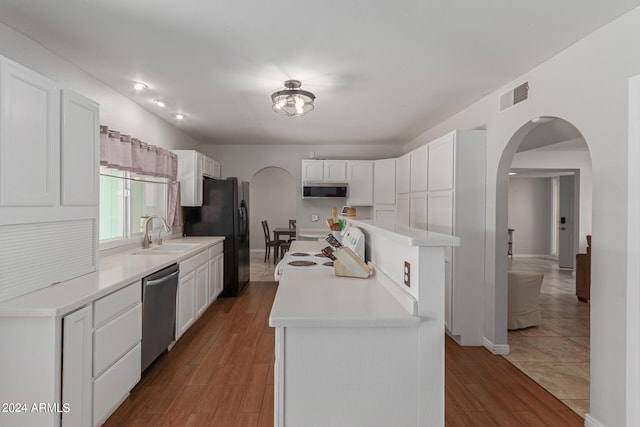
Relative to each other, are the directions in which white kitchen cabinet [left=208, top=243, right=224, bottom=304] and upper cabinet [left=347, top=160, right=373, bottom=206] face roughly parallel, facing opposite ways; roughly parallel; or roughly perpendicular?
roughly perpendicular

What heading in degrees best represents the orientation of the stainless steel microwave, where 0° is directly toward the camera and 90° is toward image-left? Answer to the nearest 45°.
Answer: approximately 0°

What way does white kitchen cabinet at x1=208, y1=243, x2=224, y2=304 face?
to the viewer's right

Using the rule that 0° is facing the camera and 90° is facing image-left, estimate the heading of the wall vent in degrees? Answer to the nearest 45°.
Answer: approximately 45°

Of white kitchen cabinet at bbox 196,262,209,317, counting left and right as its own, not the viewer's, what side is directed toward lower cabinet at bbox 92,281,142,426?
right

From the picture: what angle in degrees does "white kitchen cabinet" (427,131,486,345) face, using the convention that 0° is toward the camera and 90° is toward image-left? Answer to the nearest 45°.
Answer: approximately 45°

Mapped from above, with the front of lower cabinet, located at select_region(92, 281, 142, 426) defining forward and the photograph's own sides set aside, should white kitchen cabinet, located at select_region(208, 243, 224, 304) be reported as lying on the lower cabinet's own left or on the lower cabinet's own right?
on the lower cabinet's own left

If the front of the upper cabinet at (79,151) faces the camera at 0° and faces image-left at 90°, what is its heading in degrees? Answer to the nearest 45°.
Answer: approximately 315°

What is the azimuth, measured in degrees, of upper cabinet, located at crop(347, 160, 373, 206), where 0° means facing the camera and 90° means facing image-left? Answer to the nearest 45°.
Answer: approximately 0°

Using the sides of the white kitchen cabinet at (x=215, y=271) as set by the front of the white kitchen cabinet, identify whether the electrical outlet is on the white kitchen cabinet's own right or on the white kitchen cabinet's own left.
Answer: on the white kitchen cabinet's own right
